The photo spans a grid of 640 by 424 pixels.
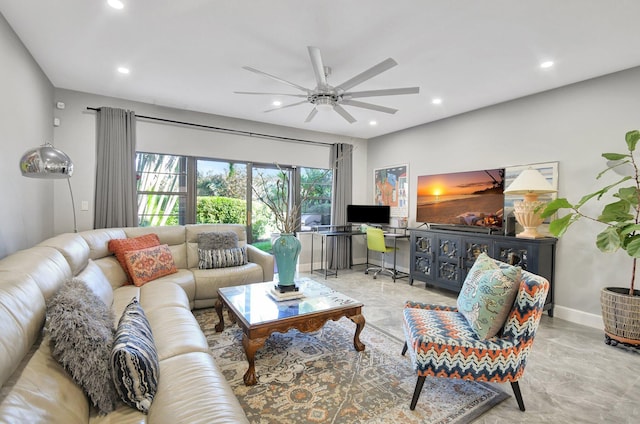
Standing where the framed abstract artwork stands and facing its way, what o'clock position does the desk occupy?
The desk is roughly at 1 o'clock from the framed abstract artwork.

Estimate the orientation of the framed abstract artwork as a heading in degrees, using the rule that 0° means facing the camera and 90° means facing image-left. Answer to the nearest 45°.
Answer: approximately 45°

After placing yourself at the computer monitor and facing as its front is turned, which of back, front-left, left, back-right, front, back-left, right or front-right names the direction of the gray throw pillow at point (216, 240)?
front-right

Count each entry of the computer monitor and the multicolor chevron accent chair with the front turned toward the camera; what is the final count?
1

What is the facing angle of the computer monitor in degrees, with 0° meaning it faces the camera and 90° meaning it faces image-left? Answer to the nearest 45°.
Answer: approximately 0°

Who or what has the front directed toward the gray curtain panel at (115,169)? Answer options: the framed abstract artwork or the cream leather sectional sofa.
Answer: the framed abstract artwork

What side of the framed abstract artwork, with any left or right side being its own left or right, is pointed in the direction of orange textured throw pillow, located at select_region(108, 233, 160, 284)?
front

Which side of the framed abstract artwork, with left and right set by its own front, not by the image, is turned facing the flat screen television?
left

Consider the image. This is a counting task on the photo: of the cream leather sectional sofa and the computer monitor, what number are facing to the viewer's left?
0
